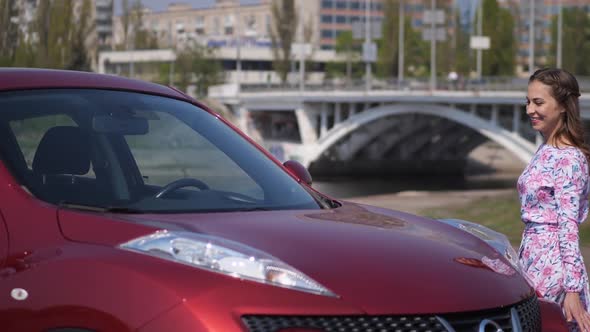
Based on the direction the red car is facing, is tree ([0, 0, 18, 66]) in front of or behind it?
behind

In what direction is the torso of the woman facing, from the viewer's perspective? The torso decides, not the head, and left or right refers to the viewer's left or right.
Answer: facing to the left of the viewer

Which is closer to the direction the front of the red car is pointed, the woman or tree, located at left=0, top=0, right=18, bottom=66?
the woman

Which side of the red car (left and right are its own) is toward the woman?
left

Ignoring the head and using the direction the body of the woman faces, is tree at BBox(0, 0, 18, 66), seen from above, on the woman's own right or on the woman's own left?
on the woman's own right

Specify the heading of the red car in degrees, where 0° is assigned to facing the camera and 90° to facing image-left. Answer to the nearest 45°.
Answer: approximately 315°
